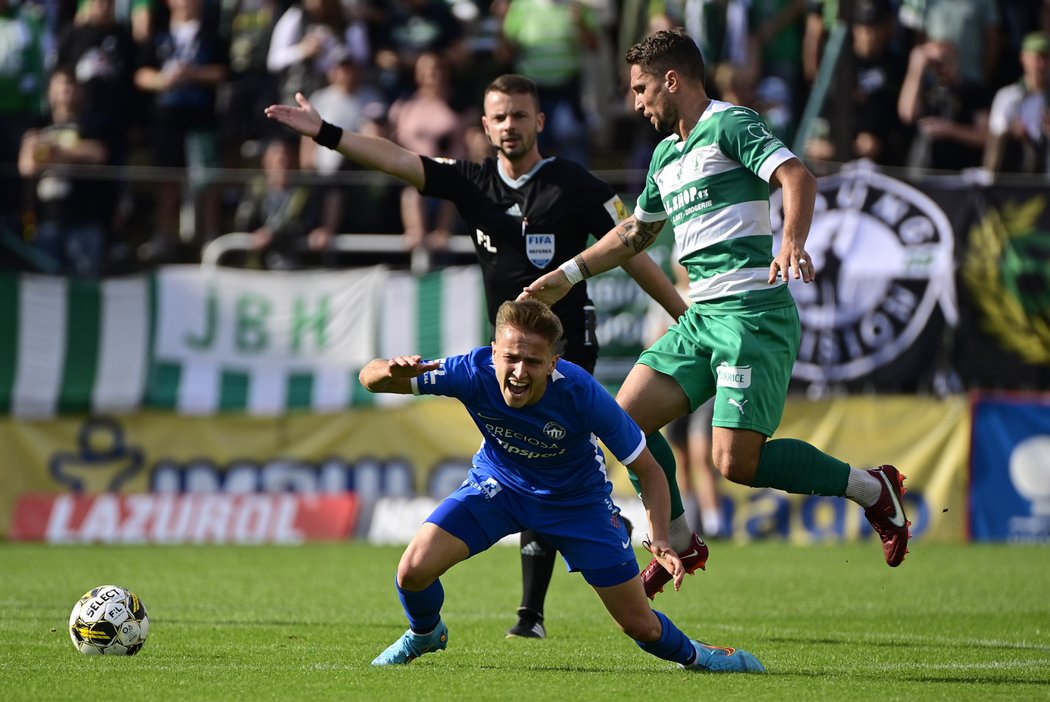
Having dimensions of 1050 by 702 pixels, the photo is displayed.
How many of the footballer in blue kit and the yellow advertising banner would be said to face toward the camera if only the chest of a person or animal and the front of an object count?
2

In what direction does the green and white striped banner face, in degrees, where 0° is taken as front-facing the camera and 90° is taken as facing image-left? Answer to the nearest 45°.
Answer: approximately 0°

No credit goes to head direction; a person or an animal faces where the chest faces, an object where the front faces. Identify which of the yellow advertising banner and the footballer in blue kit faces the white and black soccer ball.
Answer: the yellow advertising banner

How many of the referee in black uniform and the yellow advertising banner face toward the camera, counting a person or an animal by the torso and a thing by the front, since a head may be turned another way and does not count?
2

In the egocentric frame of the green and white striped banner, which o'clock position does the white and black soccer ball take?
The white and black soccer ball is roughly at 12 o'clock from the green and white striped banner.

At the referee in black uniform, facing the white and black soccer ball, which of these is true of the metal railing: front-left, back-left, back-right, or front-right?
back-right

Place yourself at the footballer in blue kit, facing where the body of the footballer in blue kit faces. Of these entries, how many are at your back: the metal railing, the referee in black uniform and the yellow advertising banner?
3

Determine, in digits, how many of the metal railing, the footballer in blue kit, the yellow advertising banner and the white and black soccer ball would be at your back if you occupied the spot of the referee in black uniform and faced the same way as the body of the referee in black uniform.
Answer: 2

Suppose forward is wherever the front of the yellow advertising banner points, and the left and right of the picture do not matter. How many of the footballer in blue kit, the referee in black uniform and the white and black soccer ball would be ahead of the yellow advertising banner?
3

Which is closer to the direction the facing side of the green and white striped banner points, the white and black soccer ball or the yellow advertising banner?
the white and black soccer ball
